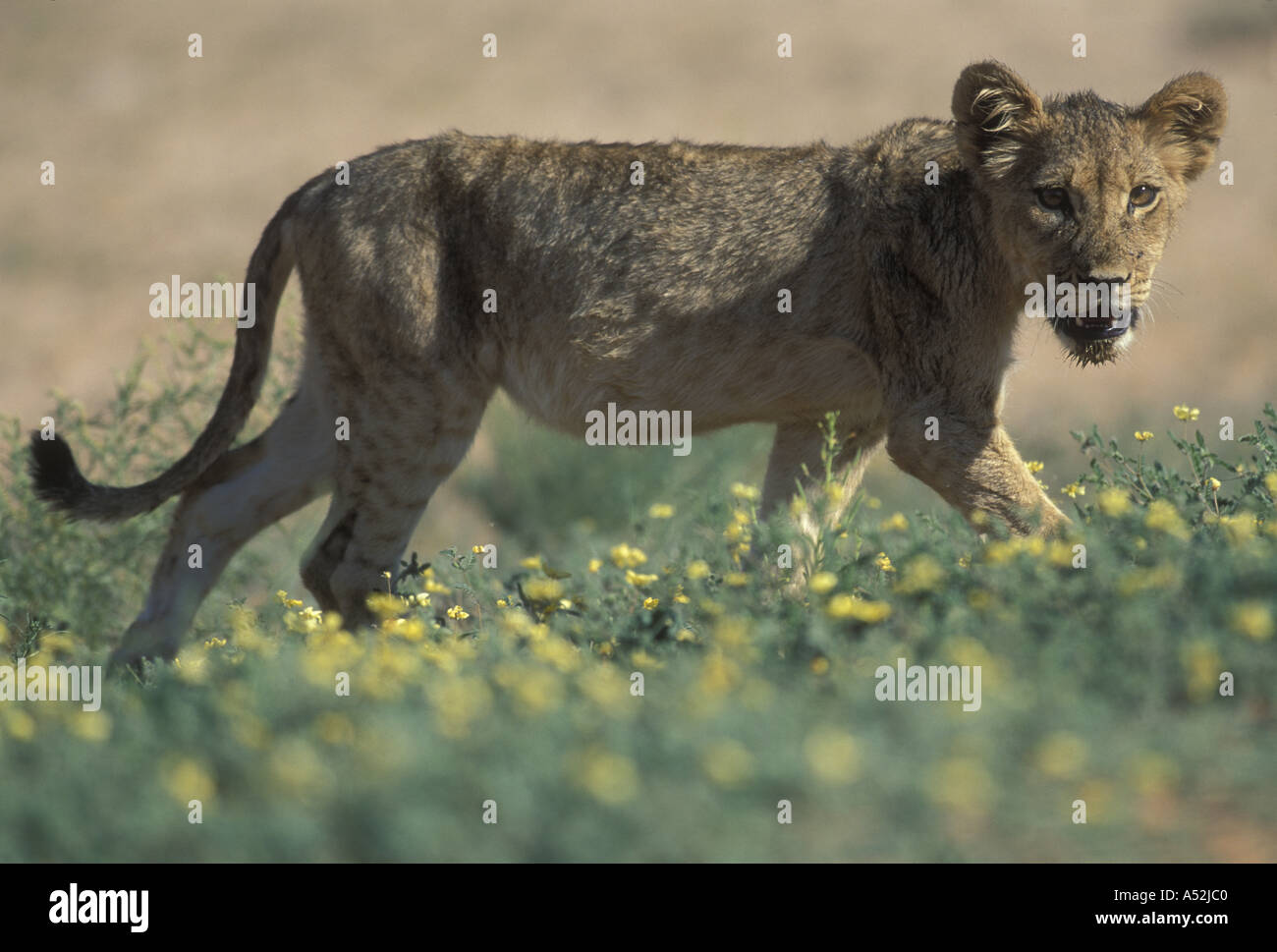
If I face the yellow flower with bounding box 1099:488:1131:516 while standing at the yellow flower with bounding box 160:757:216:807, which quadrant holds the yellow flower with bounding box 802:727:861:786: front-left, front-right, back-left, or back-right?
front-right

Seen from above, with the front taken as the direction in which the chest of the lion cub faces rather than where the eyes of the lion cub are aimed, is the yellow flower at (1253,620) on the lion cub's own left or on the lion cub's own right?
on the lion cub's own right

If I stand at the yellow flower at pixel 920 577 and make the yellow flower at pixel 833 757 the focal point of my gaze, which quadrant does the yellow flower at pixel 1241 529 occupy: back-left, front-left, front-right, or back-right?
back-left

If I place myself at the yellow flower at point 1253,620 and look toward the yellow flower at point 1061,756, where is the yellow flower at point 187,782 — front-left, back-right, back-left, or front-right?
front-right

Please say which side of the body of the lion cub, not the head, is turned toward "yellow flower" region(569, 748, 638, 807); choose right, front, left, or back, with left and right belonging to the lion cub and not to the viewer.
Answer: right

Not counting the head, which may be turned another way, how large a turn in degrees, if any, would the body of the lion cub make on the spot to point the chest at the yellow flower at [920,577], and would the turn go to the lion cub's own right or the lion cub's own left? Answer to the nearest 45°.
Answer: approximately 90° to the lion cub's own right

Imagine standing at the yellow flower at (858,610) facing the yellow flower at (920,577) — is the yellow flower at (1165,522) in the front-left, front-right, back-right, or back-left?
front-right

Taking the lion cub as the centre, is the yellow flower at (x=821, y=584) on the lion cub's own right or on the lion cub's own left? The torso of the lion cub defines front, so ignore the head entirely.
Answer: on the lion cub's own right

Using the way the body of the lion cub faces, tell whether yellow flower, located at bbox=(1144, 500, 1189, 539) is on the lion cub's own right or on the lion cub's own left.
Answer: on the lion cub's own right

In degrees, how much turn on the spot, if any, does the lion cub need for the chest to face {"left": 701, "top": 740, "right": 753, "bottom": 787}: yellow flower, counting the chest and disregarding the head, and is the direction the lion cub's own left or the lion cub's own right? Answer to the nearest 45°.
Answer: approximately 90° to the lion cub's own right

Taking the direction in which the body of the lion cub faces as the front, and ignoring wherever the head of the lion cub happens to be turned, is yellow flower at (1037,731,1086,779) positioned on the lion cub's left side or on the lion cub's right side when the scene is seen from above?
on the lion cub's right side

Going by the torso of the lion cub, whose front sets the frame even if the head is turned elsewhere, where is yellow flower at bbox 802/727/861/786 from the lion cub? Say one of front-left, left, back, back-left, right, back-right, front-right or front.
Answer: right

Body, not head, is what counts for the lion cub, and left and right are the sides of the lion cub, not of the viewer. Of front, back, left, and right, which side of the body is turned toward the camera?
right
